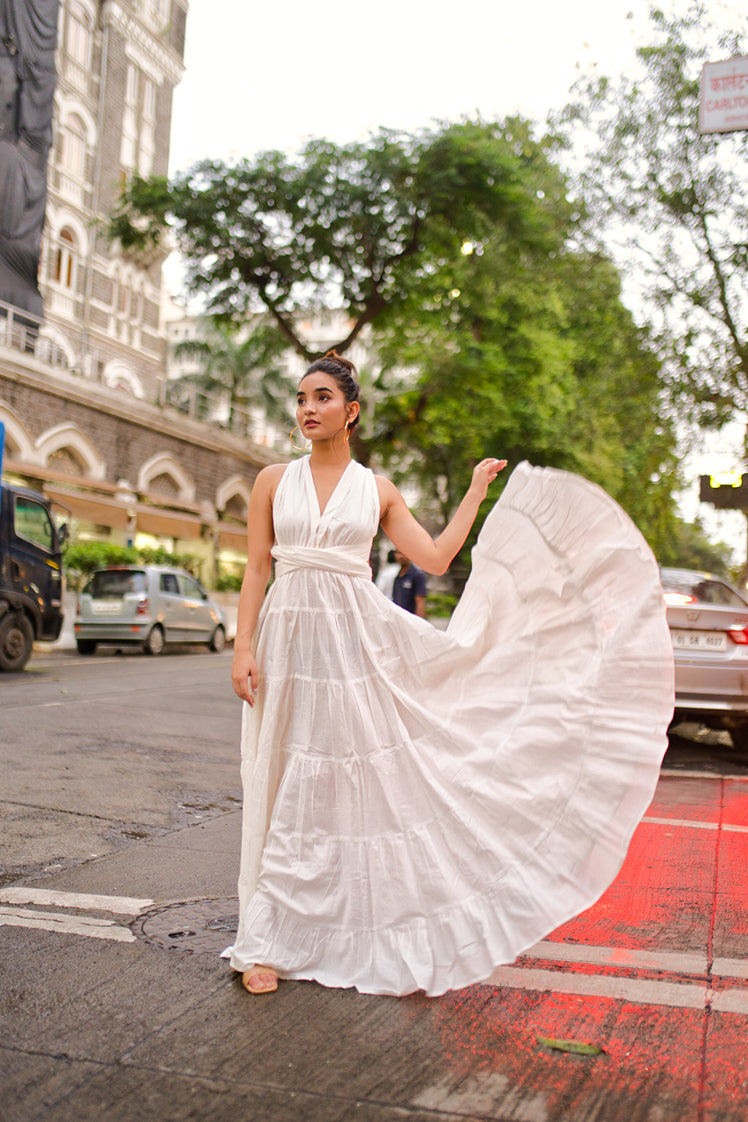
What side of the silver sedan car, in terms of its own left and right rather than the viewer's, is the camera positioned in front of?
back

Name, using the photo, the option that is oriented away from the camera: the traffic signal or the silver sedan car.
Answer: the silver sedan car

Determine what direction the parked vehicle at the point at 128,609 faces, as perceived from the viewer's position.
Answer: facing away from the viewer and to the right of the viewer

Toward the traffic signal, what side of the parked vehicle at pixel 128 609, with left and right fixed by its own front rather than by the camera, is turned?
right

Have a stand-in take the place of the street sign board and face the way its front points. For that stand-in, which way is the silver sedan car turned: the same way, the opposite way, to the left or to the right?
the opposite way

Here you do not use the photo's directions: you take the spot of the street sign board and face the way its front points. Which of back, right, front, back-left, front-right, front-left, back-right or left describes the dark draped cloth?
back-right
